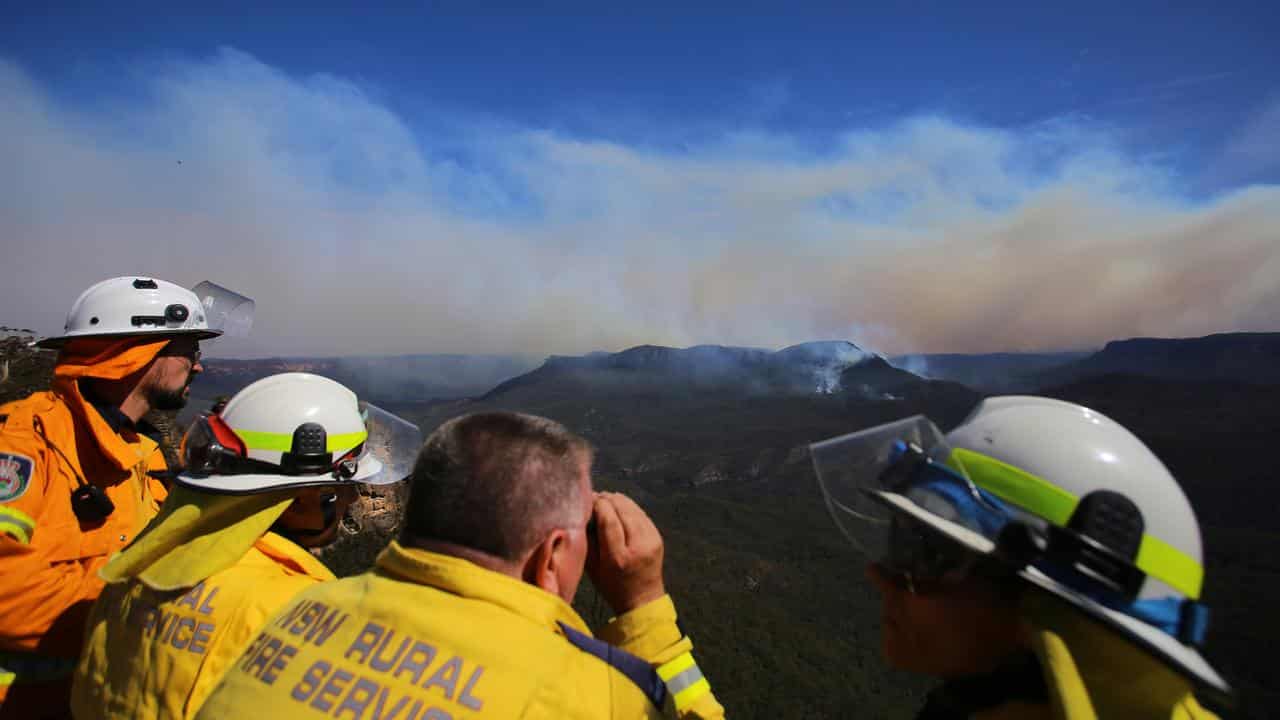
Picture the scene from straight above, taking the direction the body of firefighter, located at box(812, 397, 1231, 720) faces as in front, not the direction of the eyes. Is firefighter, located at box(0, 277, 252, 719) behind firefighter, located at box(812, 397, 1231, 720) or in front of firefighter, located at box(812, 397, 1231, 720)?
in front

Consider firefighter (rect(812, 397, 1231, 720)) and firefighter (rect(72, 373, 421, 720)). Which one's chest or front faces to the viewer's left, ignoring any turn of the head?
firefighter (rect(812, 397, 1231, 720))

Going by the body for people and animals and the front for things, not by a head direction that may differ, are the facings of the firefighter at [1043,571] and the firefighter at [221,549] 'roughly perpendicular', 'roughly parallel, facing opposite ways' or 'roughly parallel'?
roughly perpendicular

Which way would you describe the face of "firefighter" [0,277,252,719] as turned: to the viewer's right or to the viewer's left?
to the viewer's right

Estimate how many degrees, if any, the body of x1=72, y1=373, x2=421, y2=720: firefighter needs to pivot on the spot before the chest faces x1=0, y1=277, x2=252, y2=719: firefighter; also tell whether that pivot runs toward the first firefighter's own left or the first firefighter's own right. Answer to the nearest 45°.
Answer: approximately 90° to the first firefighter's own left

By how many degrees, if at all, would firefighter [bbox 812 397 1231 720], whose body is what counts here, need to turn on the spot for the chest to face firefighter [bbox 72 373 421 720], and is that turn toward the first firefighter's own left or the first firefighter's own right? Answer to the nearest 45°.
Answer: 0° — they already face them

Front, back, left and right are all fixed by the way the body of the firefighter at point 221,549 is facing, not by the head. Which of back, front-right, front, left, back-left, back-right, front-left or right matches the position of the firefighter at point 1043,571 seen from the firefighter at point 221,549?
right

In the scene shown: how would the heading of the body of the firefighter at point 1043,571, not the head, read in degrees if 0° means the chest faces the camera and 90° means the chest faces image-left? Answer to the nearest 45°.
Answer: approximately 90°

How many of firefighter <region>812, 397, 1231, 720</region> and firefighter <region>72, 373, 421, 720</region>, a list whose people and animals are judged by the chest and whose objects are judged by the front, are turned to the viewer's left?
1

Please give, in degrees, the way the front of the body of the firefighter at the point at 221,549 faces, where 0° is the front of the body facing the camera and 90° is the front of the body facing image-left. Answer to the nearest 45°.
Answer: approximately 225°
